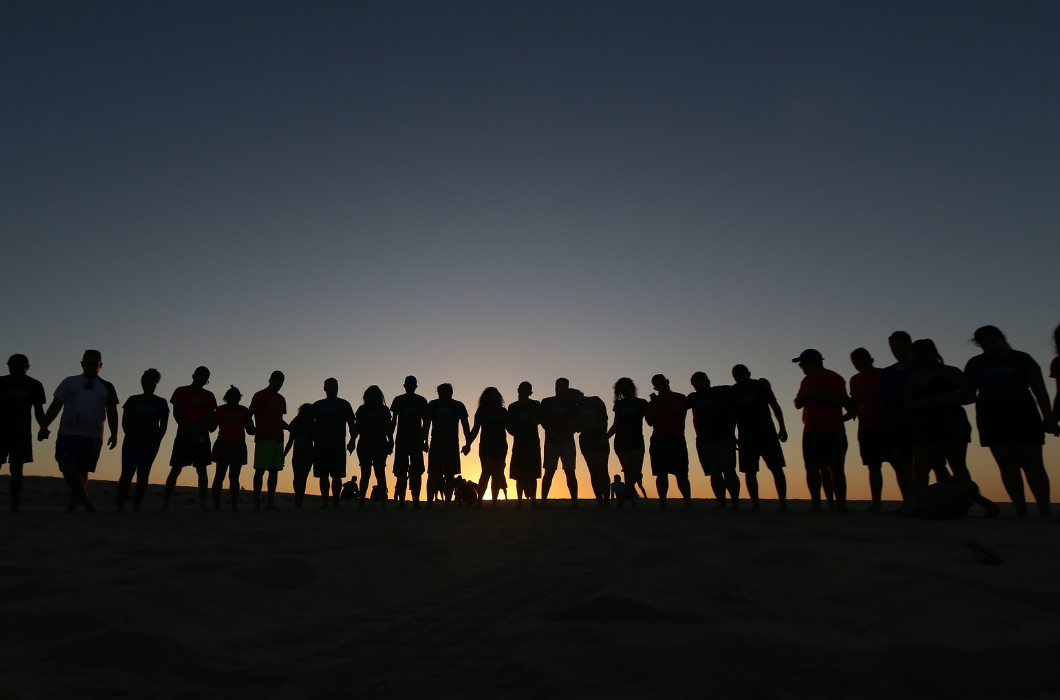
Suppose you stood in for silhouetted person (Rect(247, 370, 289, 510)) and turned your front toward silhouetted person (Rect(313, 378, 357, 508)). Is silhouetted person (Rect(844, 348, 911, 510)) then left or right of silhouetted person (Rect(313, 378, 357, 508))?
right

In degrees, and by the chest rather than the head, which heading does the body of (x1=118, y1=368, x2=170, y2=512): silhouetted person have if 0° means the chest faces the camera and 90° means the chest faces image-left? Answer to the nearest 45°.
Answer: approximately 0°

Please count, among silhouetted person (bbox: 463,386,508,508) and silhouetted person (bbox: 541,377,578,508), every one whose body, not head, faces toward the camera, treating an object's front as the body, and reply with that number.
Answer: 2

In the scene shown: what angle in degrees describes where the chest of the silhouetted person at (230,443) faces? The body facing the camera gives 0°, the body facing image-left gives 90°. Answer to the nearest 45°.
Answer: approximately 0°

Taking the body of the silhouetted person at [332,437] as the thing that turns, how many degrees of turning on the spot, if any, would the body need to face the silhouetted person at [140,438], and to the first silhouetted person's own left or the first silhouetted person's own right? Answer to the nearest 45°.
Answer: approximately 45° to the first silhouetted person's own right

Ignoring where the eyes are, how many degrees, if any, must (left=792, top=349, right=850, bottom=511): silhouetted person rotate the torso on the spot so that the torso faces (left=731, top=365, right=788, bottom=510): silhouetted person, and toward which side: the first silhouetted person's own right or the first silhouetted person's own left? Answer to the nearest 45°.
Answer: approximately 45° to the first silhouetted person's own right

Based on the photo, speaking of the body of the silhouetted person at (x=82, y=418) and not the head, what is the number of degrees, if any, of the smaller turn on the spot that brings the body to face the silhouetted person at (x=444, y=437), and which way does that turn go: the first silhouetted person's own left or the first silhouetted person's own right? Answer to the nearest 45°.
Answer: approximately 90° to the first silhouetted person's own left

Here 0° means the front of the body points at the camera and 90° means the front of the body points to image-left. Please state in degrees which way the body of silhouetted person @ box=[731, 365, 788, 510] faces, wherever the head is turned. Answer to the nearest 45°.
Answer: approximately 45°

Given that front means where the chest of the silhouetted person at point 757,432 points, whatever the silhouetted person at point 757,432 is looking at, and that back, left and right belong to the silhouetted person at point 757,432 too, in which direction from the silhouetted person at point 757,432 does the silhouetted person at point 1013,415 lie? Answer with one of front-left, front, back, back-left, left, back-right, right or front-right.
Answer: left

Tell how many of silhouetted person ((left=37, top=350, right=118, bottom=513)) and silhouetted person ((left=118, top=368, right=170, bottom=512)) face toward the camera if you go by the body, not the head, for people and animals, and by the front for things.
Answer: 2

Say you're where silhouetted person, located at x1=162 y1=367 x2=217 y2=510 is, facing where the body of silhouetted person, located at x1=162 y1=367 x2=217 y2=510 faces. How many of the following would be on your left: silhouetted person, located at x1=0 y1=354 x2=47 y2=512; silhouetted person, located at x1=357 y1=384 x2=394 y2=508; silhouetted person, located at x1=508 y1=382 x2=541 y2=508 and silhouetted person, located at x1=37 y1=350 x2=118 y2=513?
2

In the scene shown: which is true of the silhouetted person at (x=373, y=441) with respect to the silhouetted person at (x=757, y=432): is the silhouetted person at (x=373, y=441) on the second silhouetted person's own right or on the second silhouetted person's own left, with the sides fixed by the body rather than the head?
on the second silhouetted person's own right
